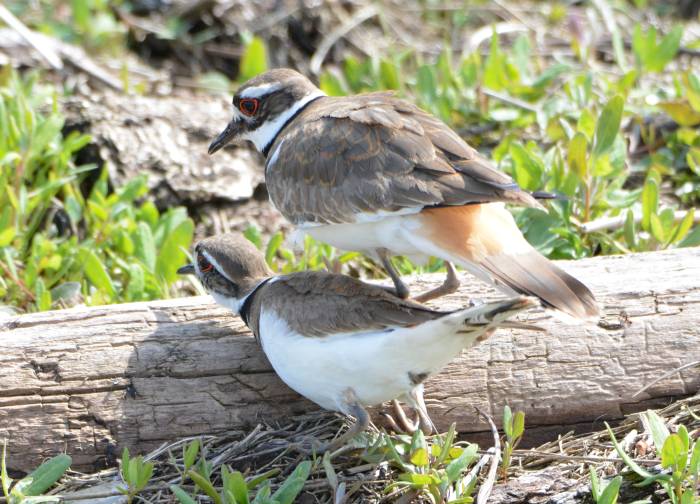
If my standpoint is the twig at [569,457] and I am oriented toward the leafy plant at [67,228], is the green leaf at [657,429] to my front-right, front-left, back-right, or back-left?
back-right

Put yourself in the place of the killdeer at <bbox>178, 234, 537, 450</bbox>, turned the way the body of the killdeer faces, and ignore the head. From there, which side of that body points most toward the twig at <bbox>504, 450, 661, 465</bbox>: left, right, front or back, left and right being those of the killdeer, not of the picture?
back

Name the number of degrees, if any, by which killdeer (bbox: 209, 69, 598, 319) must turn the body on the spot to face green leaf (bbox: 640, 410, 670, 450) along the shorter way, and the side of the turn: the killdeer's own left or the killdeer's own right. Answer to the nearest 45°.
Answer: approximately 135° to the killdeer's own left

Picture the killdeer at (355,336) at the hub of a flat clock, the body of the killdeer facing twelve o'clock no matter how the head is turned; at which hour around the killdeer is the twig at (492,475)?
The twig is roughly at 7 o'clock from the killdeer.

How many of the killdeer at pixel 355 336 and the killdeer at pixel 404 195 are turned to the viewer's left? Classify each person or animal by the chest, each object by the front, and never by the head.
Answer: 2

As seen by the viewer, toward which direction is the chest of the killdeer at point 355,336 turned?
to the viewer's left

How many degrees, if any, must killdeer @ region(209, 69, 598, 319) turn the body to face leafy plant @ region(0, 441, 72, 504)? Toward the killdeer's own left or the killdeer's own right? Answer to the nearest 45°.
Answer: approximately 45° to the killdeer's own left

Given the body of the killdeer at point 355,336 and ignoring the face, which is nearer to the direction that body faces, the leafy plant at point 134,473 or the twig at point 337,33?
the leafy plant

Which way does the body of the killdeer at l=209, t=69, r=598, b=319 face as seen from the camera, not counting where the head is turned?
to the viewer's left

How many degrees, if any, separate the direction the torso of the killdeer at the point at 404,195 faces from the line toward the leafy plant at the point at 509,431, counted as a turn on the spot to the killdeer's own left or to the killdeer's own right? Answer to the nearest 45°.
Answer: approximately 135° to the killdeer's own left
